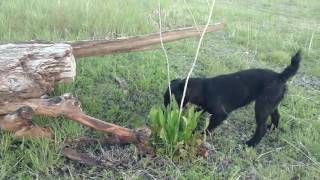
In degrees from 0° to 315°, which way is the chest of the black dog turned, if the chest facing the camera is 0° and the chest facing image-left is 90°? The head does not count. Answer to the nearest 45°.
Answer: approximately 90°

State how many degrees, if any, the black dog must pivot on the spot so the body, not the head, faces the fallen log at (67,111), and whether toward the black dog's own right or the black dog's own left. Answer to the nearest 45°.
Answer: approximately 45° to the black dog's own left

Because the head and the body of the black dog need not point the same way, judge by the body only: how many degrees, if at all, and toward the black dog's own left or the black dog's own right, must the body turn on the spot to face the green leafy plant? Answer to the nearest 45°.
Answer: approximately 45° to the black dog's own left

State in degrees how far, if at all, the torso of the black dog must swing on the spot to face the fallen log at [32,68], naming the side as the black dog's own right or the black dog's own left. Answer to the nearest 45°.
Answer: approximately 45° to the black dog's own left

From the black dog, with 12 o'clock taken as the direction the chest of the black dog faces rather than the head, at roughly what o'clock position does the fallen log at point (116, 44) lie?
The fallen log is roughly at 12 o'clock from the black dog.
